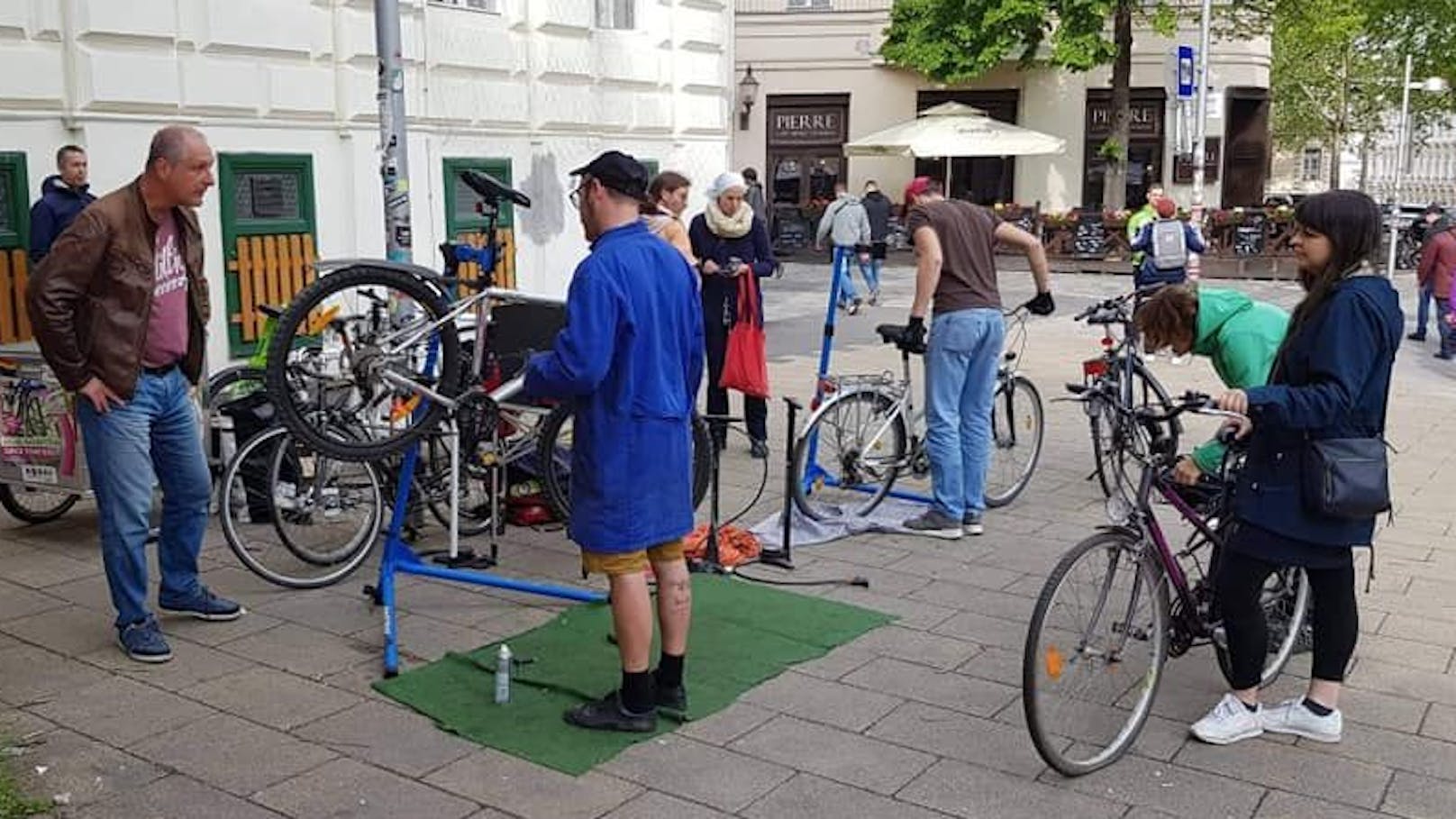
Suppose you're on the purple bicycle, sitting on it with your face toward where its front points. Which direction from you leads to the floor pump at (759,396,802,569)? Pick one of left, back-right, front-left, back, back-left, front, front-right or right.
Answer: right

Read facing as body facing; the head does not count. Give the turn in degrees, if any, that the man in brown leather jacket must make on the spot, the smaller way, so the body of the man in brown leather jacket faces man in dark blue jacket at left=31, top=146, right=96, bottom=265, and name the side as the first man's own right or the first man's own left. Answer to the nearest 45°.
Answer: approximately 135° to the first man's own left

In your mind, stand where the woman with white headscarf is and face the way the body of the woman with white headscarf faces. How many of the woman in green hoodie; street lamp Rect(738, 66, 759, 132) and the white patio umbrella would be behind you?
2

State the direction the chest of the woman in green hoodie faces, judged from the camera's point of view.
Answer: to the viewer's left

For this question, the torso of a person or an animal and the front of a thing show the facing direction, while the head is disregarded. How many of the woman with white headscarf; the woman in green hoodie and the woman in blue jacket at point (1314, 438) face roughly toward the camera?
1

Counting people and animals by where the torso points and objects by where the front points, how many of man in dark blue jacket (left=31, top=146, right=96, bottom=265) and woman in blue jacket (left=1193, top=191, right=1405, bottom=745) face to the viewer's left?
1

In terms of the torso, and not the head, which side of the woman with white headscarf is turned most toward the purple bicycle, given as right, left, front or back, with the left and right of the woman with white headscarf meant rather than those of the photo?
front

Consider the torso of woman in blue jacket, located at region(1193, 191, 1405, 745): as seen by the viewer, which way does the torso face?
to the viewer's left

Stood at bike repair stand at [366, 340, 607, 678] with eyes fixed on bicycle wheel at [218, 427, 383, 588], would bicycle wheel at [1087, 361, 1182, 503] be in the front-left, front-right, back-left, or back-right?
back-right

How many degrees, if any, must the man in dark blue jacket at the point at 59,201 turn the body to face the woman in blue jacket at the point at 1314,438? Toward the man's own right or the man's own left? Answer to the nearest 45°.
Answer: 0° — they already face them

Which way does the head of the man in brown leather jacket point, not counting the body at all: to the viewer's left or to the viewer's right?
to the viewer's right

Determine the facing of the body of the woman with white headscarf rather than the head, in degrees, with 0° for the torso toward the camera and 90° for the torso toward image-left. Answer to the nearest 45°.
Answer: approximately 0°

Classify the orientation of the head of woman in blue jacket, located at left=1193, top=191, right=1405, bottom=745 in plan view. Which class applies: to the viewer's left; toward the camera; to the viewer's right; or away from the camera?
to the viewer's left

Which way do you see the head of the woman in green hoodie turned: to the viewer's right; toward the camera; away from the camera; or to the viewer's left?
to the viewer's left
